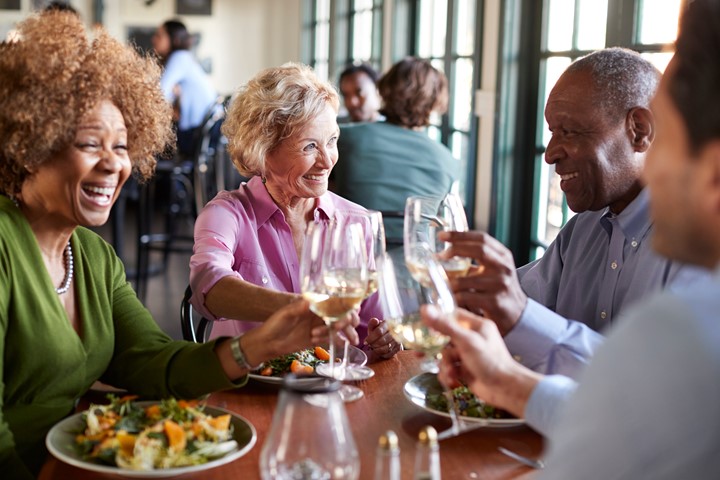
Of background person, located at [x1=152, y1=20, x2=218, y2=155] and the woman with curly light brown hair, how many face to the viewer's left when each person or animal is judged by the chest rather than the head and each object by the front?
1

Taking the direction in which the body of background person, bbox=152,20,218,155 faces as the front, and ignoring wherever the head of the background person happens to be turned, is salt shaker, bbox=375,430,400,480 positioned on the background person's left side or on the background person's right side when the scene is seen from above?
on the background person's left side

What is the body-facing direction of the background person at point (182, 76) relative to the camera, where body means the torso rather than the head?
to the viewer's left

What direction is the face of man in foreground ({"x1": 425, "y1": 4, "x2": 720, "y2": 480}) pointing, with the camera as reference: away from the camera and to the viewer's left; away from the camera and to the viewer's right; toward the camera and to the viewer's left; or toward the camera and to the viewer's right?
away from the camera and to the viewer's left

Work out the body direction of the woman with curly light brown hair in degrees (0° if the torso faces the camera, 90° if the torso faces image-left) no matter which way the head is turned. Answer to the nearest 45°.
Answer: approximately 315°

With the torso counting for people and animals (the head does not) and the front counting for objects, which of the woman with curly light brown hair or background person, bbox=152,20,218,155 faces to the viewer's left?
the background person

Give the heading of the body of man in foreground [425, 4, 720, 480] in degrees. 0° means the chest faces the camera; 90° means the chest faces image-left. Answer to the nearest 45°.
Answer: approximately 135°

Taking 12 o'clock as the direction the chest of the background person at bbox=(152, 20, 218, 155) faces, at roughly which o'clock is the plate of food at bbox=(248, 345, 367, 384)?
The plate of food is roughly at 9 o'clock from the background person.

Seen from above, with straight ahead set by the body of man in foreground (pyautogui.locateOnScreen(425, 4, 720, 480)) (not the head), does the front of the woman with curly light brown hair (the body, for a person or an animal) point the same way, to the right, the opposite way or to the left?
the opposite way

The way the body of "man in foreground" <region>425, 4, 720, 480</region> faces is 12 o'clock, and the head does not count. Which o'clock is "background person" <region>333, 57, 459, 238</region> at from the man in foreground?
The background person is roughly at 1 o'clock from the man in foreground.
